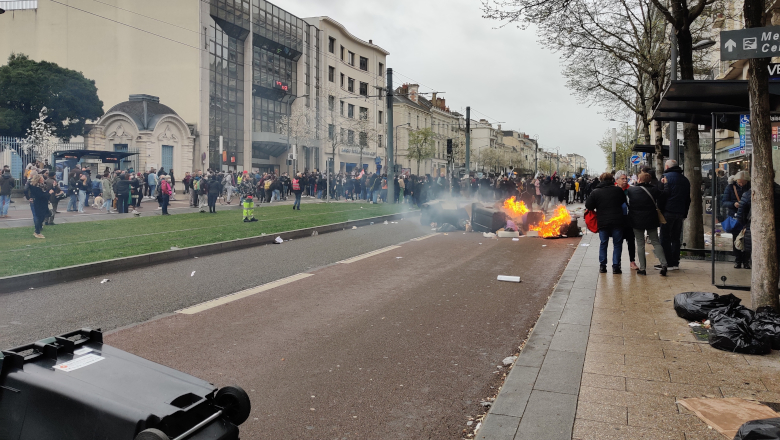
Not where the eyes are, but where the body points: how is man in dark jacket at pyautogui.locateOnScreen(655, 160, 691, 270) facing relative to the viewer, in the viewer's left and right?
facing away from the viewer and to the left of the viewer

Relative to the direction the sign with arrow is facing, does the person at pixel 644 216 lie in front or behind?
behind

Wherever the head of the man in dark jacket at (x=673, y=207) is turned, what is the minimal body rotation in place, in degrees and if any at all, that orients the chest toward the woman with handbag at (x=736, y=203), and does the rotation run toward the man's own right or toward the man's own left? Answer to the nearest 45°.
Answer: approximately 90° to the man's own right

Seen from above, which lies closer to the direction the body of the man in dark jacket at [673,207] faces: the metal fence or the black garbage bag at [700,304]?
the metal fence

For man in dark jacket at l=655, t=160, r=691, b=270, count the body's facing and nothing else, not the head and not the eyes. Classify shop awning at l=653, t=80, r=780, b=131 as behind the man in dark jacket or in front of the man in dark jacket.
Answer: behind

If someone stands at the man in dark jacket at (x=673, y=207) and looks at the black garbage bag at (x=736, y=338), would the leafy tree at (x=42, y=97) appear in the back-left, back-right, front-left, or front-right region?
back-right
